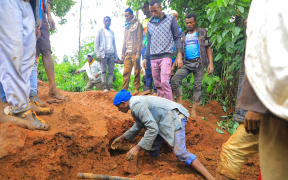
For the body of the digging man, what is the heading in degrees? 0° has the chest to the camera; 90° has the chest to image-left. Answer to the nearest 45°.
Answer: approximately 90°
